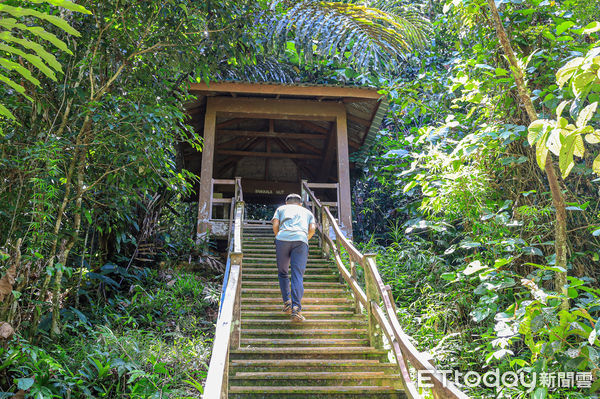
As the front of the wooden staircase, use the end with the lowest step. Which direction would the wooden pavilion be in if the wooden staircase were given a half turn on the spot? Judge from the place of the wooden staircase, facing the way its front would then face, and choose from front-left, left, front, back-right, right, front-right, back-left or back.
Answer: front

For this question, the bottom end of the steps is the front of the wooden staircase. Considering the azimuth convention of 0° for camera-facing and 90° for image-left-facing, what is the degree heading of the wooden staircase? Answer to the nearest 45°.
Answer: approximately 0°
